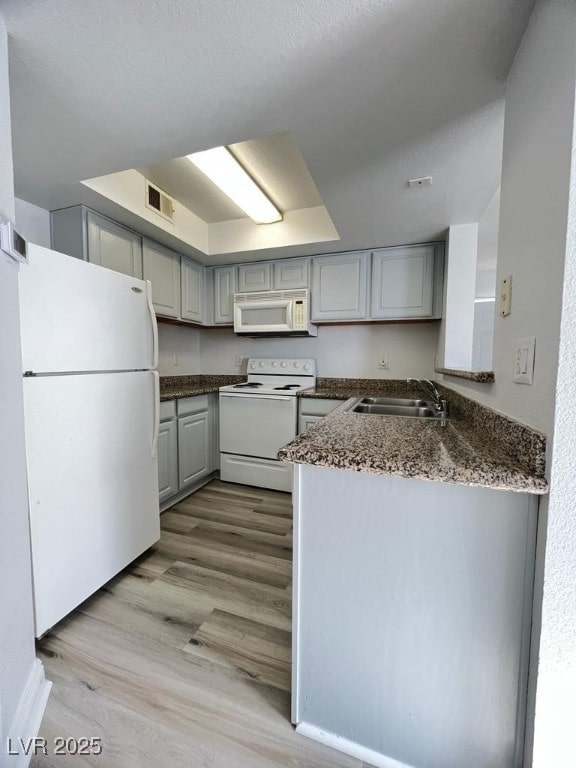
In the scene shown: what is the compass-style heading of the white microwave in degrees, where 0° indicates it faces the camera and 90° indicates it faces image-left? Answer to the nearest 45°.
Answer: approximately 0°

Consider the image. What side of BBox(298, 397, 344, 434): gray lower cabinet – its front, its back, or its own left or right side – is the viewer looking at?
front

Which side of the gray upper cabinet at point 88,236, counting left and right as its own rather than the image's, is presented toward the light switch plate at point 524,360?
front

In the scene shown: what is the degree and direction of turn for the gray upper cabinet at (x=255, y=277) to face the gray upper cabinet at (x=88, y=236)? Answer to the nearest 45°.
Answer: approximately 45° to its right

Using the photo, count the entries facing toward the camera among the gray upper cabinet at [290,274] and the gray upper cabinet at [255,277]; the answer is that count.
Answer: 2

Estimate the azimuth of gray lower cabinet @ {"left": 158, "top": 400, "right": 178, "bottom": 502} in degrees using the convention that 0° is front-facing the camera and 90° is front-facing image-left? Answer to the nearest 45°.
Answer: approximately 315°

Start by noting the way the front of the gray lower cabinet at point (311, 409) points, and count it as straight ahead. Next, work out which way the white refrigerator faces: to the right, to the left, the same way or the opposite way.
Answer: to the left

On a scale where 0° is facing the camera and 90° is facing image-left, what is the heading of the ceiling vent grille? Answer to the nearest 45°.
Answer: approximately 315°

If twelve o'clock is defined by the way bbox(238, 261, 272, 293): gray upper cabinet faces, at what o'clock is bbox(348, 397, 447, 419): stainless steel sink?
The stainless steel sink is roughly at 11 o'clock from the gray upper cabinet.

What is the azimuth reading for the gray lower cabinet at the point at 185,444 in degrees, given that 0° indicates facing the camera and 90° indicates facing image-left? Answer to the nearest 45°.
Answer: approximately 315°

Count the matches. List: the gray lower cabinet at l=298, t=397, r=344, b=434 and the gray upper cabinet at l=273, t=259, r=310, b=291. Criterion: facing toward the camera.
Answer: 2

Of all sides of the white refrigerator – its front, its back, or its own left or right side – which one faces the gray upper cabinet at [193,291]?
left

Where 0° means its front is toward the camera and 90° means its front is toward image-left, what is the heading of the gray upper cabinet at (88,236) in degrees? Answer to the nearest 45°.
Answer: approximately 315°
